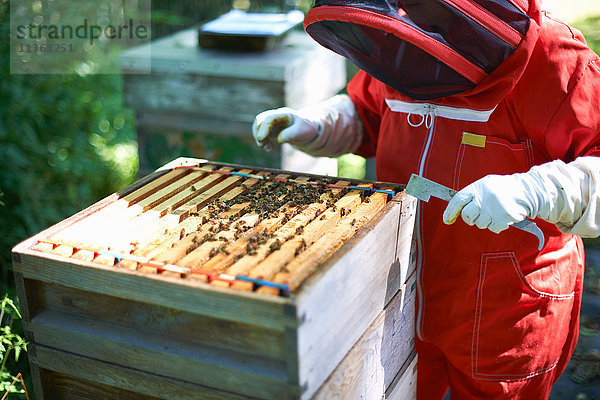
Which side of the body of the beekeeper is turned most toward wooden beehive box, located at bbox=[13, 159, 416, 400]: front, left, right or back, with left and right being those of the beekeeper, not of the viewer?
front

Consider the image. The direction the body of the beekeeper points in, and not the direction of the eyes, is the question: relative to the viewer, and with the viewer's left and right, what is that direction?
facing the viewer and to the left of the viewer
